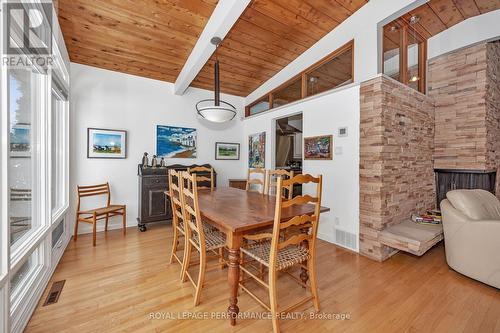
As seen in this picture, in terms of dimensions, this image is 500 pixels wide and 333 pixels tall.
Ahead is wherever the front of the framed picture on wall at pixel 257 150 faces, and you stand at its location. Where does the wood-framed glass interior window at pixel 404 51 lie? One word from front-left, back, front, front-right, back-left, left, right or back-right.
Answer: left

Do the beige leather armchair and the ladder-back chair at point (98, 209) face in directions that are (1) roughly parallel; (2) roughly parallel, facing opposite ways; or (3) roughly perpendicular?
roughly perpendicular

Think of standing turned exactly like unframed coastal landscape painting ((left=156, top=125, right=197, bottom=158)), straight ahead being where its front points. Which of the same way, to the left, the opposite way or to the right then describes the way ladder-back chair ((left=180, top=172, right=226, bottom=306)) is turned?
to the left

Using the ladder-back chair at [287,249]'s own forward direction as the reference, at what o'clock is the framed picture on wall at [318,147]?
The framed picture on wall is roughly at 2 o'clock from the ladder-back chair.

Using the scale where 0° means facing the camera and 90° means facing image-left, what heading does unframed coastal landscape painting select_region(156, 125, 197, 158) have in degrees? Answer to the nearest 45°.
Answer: approximately 315°

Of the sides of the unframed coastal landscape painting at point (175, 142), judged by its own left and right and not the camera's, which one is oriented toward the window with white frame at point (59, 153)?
right

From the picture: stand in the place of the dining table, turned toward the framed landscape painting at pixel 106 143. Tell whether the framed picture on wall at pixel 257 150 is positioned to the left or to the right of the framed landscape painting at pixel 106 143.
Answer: right

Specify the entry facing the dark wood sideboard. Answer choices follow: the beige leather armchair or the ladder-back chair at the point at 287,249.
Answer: the ladder-back chair

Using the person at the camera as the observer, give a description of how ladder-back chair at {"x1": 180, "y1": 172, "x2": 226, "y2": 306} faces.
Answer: facing away from the viewer and to the right of the viewer

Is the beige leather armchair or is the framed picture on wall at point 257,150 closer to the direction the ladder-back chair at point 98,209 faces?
the beige leather armchair

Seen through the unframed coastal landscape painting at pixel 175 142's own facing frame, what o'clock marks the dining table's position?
The dining table is roughly at 11 o'clock from the unframed coastal landscape painting.

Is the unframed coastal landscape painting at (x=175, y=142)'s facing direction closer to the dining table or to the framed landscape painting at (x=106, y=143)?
the dining table

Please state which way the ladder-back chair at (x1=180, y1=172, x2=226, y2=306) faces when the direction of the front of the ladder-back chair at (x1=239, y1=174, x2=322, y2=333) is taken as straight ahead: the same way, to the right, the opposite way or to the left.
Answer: to the right
